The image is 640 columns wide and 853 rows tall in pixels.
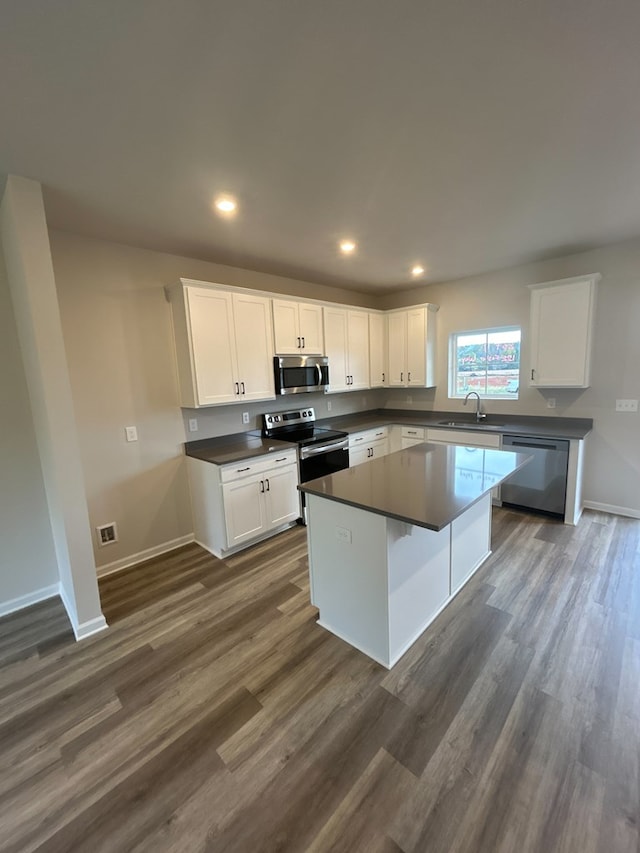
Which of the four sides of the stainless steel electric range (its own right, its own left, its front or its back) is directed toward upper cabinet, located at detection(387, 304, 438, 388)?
left

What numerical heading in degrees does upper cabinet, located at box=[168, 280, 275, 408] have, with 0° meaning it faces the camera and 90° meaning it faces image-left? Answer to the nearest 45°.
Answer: approximately 315°

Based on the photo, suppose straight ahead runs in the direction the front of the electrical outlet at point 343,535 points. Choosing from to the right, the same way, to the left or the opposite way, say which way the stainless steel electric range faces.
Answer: to the left

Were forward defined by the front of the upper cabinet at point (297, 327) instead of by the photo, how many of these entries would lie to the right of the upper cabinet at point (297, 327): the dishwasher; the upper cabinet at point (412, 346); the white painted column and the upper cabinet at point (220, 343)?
2

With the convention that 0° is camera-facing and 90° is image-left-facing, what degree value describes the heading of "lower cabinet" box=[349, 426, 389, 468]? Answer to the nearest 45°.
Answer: approximately 315°

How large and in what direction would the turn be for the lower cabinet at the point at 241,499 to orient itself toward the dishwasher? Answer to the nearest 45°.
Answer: approximately 45° to its left

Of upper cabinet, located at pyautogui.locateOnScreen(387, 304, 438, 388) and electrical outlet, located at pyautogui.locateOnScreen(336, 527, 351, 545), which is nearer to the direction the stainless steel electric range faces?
the electrical outlet
